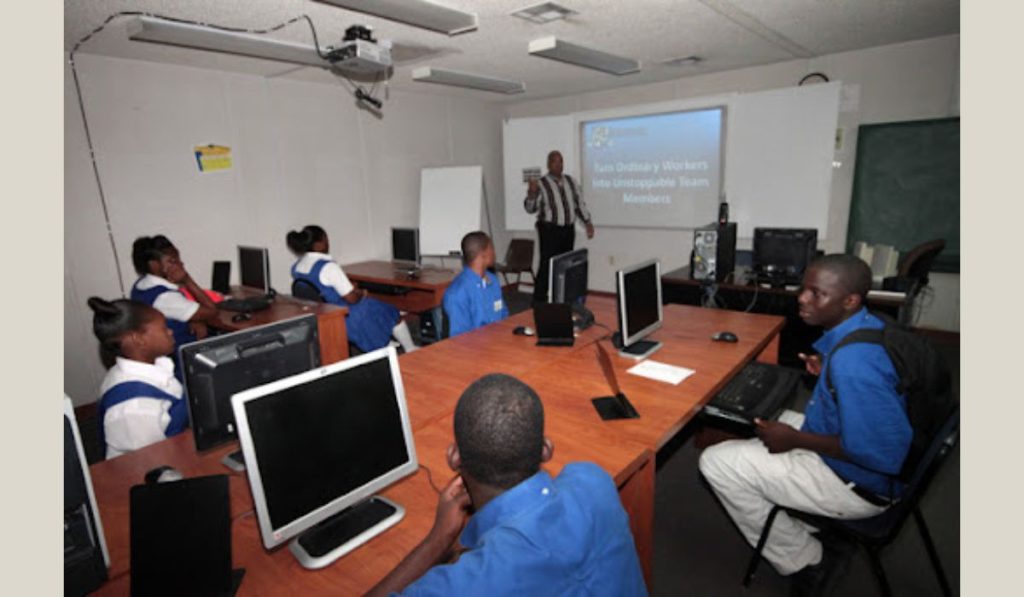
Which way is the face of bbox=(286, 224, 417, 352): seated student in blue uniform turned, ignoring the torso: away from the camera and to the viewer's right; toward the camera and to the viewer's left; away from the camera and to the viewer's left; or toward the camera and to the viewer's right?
away from the camera and to the viewer's right

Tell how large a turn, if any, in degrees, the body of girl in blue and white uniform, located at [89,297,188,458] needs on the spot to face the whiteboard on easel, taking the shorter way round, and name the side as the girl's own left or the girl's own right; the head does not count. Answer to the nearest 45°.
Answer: approximately 45° to the girl's own left

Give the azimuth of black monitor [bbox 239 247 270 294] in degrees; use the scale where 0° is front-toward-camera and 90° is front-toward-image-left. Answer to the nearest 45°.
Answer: approximately 45°

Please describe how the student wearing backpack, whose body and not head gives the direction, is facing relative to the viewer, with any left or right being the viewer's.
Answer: facing to the left of the viewer

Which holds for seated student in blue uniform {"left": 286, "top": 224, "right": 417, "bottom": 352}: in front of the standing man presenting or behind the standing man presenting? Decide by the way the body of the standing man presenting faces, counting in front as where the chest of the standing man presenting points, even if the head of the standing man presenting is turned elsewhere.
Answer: in front

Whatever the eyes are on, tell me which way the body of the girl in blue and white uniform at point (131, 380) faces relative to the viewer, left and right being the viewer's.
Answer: facing to the right of the viewer

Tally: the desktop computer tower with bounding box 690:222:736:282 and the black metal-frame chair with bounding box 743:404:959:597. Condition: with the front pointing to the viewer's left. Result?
1

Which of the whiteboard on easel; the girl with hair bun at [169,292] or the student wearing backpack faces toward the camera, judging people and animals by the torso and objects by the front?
the whiteboard on easel

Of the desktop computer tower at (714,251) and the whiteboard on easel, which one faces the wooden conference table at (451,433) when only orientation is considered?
the whiteboard on easel

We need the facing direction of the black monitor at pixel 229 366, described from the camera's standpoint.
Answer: facing away from the viewer and to the left of the viewer

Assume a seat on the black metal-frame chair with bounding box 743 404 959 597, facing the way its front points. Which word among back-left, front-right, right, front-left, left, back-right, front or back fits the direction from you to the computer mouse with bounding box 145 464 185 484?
front-left
